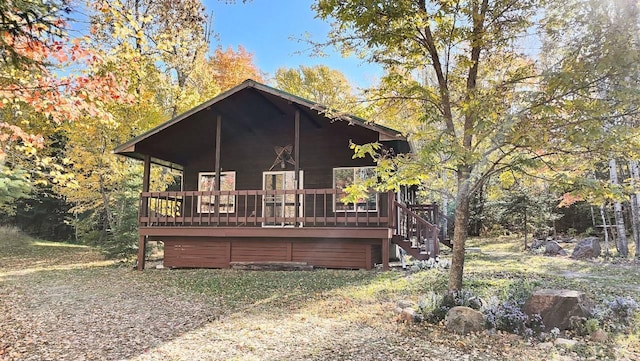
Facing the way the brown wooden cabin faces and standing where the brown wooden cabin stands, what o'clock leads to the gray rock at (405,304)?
The gray rock is roughly at 11 o'clock from the brown wooden cabin.

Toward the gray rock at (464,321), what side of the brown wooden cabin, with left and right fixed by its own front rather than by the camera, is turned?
front

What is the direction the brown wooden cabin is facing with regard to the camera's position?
facing the viewer

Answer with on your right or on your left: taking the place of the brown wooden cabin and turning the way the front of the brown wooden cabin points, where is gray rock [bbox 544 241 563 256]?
on your left

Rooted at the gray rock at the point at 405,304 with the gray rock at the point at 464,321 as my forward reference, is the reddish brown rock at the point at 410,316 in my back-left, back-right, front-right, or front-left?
front-right

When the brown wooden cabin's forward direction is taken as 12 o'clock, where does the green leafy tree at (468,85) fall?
The green leafy tree is roughly at 11 o'clock from the brown wooden cabin.

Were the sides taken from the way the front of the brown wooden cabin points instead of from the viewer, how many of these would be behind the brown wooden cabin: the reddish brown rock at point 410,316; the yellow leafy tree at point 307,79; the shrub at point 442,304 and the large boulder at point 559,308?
1

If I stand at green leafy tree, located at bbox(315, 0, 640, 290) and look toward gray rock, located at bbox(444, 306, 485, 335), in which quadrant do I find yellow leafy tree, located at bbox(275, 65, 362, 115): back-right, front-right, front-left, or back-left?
back-right

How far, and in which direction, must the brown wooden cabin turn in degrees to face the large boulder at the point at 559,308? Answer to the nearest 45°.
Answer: approximately 45° to its left

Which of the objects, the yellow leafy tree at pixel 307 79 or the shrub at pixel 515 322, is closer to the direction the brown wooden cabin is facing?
the shrub

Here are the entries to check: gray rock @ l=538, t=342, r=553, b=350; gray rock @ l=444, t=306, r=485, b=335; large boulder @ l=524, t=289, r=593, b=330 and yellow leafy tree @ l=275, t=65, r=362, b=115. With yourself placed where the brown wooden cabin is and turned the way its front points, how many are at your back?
1

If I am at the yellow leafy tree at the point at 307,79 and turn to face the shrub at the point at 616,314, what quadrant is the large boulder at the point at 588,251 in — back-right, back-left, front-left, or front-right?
front-left

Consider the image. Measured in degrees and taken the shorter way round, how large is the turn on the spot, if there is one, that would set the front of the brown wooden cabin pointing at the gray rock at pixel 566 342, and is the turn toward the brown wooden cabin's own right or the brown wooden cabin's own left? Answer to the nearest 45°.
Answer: approximately 45° to the brown wooden cabin's own left

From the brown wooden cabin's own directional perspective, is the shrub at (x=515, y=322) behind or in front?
in front

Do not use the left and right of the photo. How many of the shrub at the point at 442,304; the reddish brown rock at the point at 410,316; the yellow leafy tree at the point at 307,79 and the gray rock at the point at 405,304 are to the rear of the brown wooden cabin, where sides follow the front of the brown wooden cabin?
1

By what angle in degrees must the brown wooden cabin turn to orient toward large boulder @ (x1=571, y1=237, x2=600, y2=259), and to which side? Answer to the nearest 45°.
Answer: approximately 90° to its left
